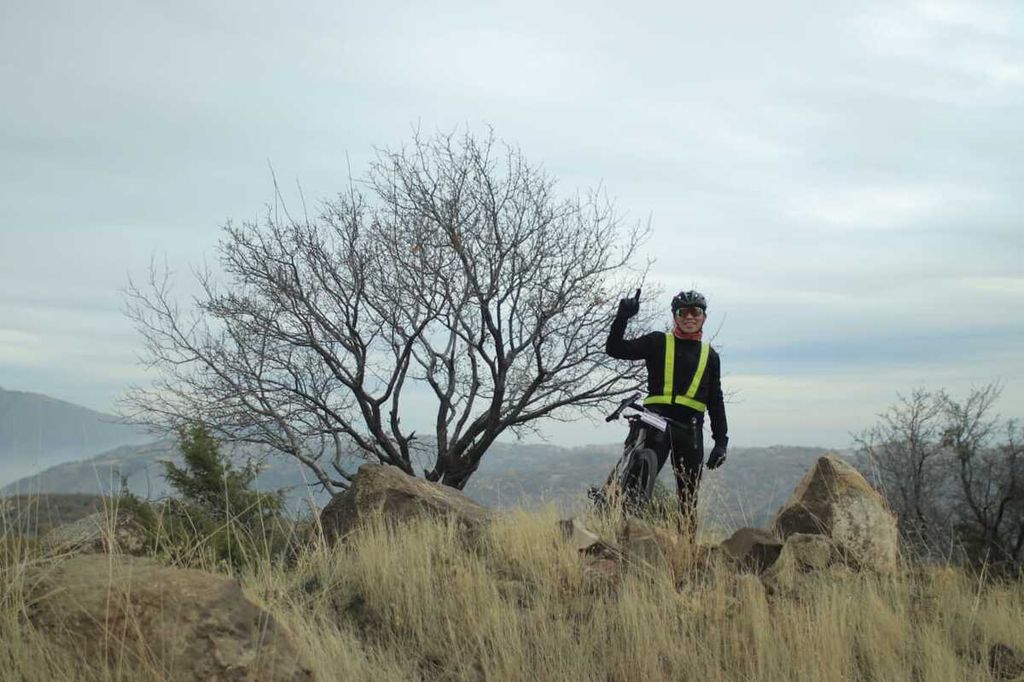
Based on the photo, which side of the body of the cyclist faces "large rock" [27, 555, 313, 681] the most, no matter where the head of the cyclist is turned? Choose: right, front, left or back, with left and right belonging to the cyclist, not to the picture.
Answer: front

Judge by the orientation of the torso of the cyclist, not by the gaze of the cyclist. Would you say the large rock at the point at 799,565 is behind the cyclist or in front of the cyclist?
in front

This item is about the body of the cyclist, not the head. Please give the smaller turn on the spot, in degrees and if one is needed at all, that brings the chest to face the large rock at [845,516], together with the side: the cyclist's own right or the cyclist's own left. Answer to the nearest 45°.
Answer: approximately 90° to the cyclist's own left

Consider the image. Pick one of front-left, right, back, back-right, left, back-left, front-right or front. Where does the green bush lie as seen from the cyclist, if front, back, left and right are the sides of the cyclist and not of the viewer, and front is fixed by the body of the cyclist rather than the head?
right

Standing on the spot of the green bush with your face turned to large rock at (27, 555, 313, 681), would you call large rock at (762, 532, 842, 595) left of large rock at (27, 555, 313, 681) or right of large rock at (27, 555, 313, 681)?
left

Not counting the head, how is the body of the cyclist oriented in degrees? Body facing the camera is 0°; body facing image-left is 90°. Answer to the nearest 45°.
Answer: approximately 0°

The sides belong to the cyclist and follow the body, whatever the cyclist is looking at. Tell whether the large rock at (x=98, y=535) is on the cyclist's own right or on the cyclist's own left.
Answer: on the cyclist's own right

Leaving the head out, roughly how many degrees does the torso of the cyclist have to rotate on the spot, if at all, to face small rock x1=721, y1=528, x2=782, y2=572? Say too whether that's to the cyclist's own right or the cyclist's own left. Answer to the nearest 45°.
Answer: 0° — they already face it
